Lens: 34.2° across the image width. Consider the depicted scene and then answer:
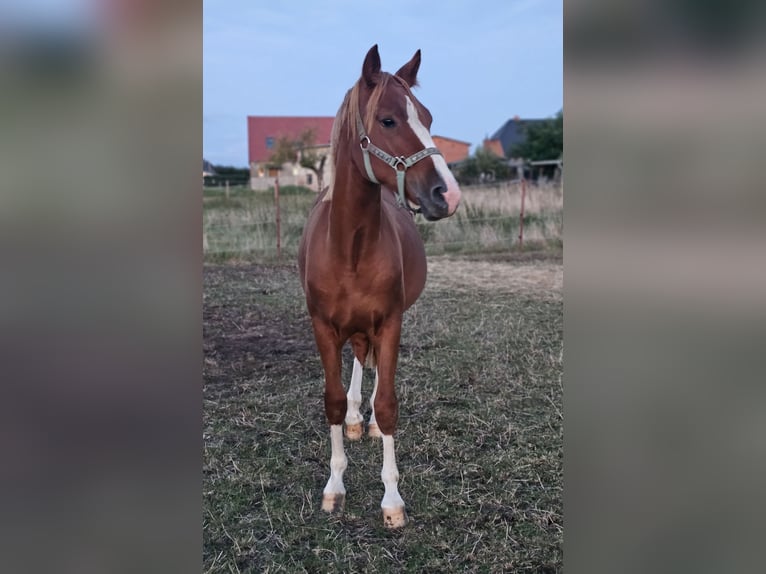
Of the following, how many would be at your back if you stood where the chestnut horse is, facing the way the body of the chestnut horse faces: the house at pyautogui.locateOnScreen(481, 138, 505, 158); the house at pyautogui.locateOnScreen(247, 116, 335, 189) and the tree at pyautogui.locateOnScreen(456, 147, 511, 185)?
3

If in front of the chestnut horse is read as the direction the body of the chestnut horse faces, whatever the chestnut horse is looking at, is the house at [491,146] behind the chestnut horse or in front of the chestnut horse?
behind

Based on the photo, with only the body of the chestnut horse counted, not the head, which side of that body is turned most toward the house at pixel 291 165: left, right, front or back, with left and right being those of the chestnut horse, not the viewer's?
back

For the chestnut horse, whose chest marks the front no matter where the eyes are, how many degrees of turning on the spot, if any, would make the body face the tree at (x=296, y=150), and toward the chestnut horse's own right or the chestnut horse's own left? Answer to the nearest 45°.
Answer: approximately 180°

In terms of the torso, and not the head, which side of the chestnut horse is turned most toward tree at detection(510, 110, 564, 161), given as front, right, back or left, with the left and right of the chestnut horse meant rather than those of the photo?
back

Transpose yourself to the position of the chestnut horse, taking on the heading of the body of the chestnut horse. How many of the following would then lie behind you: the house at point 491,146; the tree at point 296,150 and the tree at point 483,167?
3

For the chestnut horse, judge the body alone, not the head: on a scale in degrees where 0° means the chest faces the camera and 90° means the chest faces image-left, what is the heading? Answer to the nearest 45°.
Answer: approximately 0°

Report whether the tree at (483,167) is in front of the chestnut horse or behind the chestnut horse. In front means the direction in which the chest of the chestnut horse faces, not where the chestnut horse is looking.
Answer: behind
